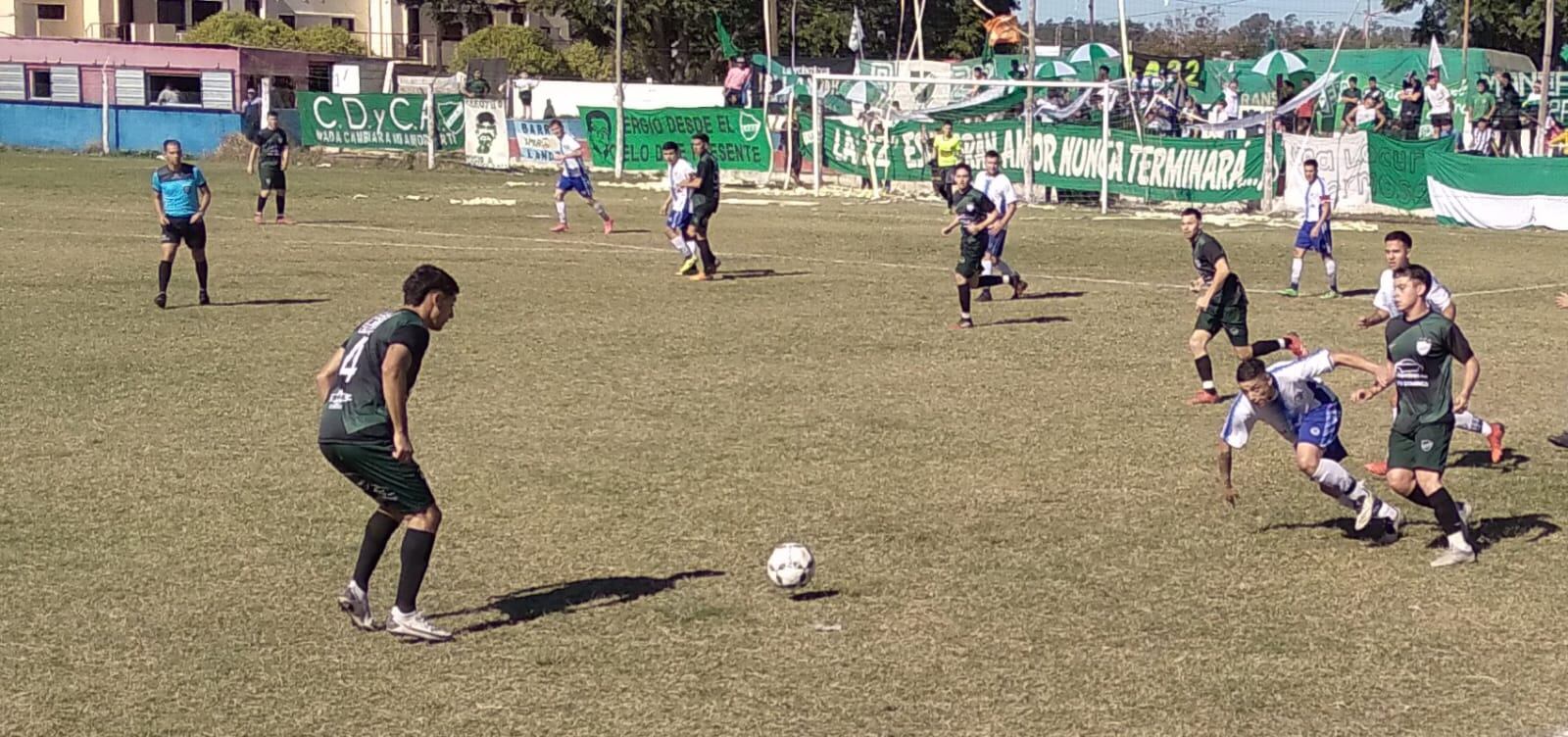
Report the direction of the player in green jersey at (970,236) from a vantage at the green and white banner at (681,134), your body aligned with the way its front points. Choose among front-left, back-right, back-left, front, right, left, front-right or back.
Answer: front

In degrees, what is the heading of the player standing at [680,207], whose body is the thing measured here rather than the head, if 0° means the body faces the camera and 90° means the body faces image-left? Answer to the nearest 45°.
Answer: approximately 45°

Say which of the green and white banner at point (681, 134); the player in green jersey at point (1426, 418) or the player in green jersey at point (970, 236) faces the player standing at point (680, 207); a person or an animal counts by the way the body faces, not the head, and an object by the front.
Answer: the green and white banner

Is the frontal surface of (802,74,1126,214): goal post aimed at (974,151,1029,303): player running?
yes

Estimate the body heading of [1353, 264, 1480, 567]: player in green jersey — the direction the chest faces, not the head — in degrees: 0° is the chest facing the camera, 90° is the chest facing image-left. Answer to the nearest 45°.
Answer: approximately 45°

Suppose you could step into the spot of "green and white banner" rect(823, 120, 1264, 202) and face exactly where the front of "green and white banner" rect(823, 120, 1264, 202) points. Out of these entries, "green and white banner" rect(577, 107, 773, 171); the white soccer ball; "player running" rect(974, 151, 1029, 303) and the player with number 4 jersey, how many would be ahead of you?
3

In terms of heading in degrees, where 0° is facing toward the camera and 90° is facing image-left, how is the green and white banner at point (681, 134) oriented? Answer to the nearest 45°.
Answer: approximately 0°

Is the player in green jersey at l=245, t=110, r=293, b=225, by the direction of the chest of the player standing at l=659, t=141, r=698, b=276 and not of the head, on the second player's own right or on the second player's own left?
on the second player's own right

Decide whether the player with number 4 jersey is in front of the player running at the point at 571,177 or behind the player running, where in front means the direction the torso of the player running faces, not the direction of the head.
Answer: in front

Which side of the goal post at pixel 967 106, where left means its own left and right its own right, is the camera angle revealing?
front

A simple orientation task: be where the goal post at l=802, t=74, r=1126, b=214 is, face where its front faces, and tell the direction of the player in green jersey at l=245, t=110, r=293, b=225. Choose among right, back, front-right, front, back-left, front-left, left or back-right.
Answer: front-right

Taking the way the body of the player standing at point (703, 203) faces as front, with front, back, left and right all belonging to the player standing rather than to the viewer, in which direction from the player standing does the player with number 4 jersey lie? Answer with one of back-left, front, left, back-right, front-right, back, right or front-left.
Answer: left

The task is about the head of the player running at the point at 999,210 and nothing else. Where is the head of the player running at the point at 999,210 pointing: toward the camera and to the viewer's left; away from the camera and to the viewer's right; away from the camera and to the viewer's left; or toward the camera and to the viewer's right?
toward the camera and to the viewer's left
